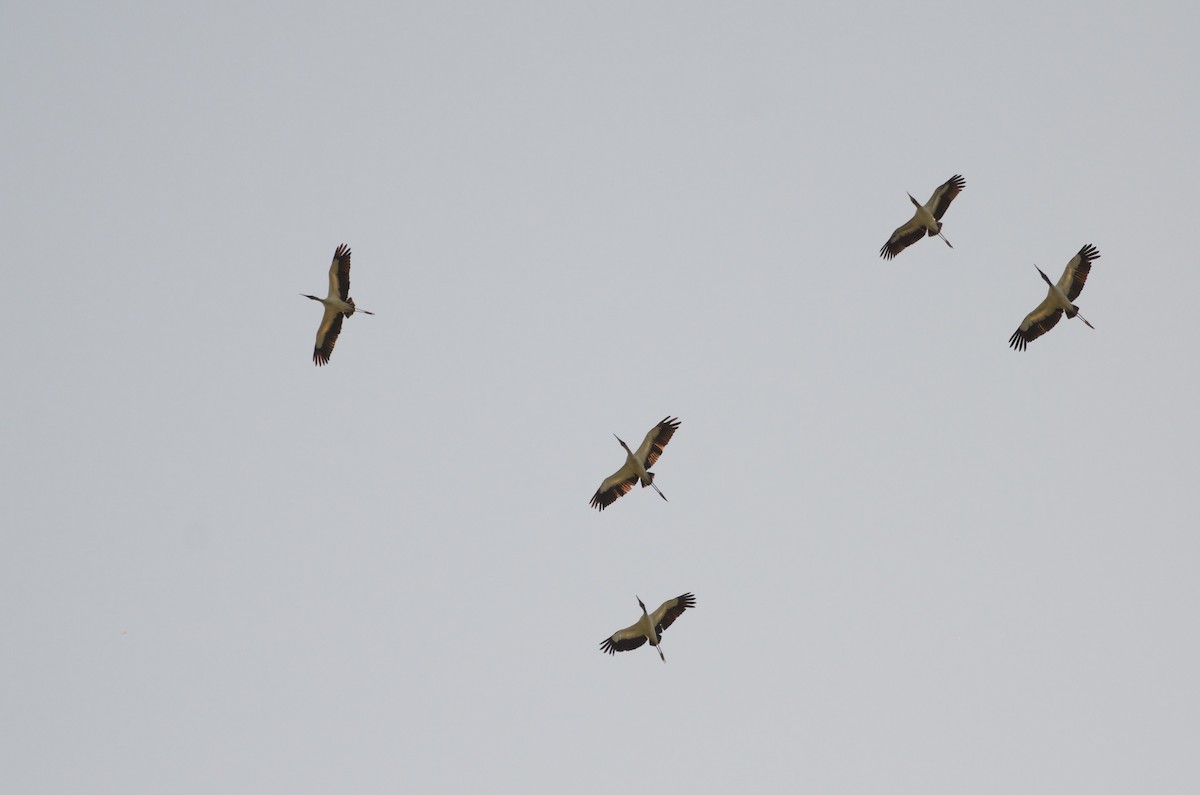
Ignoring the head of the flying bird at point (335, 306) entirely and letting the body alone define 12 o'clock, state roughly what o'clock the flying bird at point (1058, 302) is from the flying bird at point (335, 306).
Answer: the flying bird at point (1058, 302) is roughly at 6 o'clock from the flying bird at point (335, 306).

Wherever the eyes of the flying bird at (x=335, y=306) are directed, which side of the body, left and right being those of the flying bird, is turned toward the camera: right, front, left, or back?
left

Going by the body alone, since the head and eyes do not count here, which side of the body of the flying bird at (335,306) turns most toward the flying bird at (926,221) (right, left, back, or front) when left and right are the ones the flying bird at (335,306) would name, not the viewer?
back

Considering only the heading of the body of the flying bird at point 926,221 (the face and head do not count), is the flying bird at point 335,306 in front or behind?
in front
